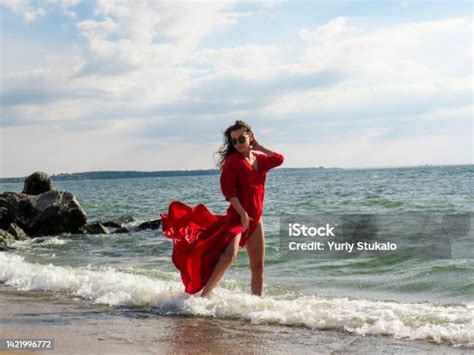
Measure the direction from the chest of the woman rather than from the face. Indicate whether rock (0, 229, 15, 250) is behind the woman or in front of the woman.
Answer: behind

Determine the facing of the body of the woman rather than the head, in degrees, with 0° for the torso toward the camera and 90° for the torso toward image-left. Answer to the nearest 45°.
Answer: approximately 315°

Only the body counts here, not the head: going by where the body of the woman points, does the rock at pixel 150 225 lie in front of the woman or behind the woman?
behind

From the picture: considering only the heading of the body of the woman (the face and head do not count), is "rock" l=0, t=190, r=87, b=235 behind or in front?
behind

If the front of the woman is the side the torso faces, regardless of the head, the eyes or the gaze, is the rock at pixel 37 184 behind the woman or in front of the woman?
behind

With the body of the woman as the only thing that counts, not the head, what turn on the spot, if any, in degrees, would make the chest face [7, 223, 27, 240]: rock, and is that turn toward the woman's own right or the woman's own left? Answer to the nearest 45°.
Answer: approximately 180°
